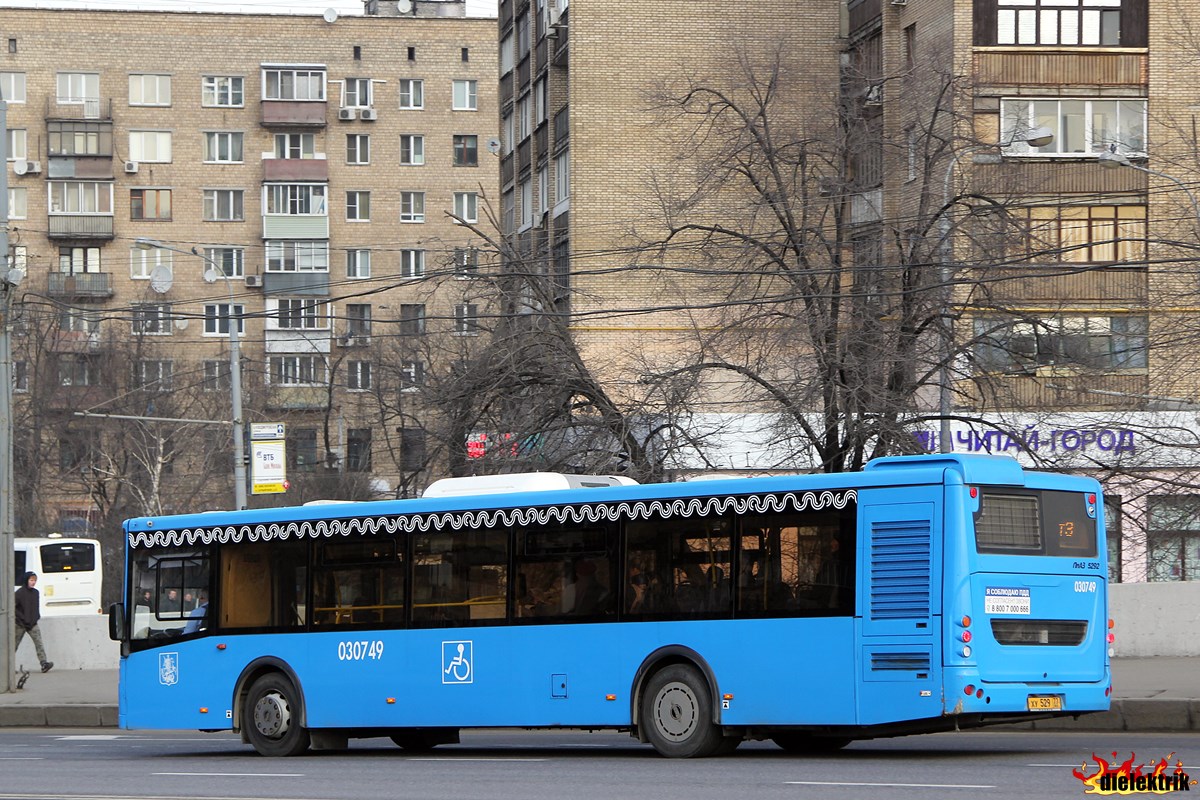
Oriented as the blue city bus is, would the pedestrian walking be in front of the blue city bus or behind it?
in front

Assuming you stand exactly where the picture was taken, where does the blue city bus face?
facing away from the viewer and to the left of the viewer

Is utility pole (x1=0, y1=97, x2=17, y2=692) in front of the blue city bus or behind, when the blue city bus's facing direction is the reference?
in front

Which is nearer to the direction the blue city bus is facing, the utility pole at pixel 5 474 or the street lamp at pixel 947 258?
the utility pole

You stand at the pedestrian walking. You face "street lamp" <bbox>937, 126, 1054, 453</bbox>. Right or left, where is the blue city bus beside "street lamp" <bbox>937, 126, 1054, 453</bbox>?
right
